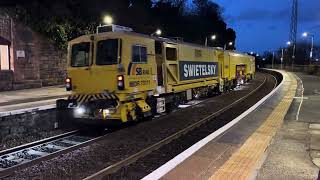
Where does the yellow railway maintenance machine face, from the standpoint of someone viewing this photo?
facing the viewer and to the left of the viewer

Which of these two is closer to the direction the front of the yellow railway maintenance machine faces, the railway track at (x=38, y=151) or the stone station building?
the railway track

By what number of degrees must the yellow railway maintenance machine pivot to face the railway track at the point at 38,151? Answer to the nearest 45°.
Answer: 0° — it already faces it

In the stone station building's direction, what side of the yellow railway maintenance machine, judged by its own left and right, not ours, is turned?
right

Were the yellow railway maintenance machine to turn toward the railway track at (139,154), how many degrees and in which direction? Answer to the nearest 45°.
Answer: approximately 45° to its left
